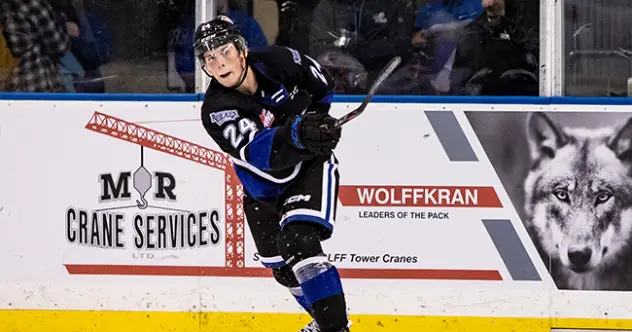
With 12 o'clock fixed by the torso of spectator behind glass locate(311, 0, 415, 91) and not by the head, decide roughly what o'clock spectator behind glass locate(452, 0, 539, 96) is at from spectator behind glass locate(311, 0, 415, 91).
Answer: spectator behind glass locate(452, 0, 539, 96) is roughly at 9 o'clock from spectator behind glass locate(311, 0, 415, 91).

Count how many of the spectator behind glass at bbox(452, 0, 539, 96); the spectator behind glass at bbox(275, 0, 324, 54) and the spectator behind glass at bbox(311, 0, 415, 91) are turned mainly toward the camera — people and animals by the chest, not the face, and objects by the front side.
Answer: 3

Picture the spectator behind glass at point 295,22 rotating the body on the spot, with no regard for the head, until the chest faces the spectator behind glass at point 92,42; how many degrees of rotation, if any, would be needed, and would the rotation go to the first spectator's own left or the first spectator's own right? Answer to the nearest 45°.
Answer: approximately 90° to the first spectator's own right

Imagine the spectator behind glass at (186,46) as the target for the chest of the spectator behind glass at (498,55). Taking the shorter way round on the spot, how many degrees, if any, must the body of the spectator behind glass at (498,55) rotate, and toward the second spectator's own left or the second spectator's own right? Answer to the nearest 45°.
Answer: approximately 90° to the second spectator's own right

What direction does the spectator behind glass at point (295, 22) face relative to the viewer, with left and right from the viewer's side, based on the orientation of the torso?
facing the viewer

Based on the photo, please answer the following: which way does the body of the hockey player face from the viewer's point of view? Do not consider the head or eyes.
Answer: toward the camera

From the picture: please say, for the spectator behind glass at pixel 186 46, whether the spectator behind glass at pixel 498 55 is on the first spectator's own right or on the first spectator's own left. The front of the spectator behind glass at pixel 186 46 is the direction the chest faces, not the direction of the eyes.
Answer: on the first spectator's own left

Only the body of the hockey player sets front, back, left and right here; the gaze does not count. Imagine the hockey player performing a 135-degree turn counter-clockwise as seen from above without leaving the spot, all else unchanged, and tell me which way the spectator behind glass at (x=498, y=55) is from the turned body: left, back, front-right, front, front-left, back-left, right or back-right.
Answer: front

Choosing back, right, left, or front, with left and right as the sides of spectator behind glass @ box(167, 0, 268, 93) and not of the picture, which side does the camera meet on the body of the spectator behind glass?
front
